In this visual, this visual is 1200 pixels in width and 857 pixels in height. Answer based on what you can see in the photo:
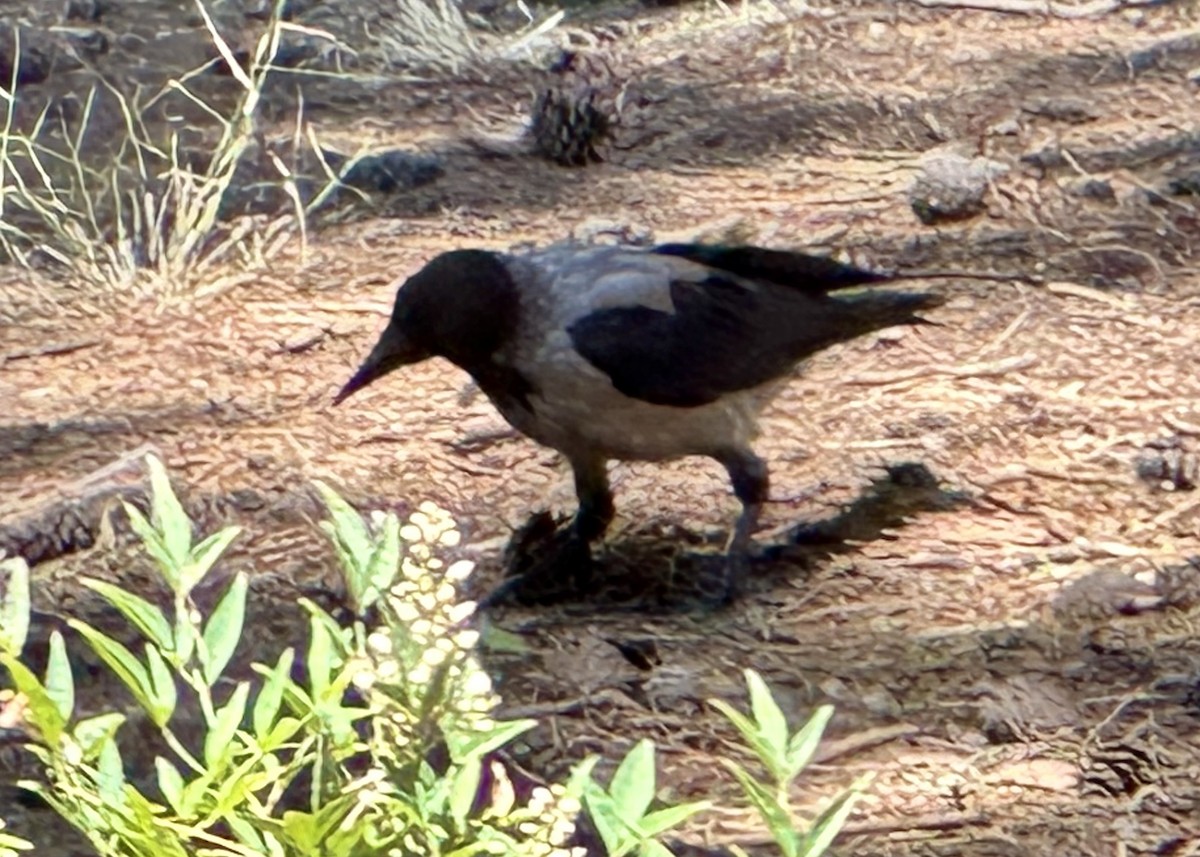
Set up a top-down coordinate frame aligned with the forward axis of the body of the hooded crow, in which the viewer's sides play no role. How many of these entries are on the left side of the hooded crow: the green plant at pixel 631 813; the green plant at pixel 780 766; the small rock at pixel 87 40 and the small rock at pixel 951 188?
2

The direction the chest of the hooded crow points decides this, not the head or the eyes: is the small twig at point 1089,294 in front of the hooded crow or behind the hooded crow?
behind

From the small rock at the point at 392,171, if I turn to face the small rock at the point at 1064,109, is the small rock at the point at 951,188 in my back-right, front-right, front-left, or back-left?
front-right

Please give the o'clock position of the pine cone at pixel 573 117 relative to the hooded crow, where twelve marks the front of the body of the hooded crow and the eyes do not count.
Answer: The pine cone is roughly at 3 o'clock from the hooded crow.

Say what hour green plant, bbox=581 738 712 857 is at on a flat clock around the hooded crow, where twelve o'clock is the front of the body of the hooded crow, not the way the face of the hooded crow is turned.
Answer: The green plant is roughly at 9 o'clock from the hooded crow.

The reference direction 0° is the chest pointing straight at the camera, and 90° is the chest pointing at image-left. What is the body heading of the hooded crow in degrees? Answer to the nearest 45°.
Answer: approximately 90°

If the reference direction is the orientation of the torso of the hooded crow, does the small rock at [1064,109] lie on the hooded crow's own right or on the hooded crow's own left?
on the hooded crow's own right

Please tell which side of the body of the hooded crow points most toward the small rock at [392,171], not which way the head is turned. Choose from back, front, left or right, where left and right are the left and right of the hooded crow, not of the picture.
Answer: right

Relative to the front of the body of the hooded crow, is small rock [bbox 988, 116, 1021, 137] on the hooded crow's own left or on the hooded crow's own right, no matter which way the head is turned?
on the hooded crow's own right

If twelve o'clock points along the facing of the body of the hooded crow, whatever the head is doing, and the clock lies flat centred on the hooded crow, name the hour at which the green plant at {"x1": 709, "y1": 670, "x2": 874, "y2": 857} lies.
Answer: The green plant is roughly at 9 o'clock from the hooded crow.

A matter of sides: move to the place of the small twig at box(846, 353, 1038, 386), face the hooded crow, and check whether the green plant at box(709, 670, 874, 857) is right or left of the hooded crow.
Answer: left

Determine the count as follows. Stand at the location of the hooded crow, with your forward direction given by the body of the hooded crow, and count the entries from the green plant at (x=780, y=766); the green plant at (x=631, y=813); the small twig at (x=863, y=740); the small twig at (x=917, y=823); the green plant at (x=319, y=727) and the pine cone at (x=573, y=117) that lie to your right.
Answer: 1

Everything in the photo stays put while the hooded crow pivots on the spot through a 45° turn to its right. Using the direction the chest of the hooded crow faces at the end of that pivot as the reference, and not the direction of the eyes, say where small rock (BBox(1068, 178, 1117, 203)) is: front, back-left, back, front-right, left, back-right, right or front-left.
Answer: right

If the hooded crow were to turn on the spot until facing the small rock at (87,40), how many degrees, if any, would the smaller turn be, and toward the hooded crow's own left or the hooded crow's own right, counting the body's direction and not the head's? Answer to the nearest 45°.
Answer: approximately 45° to the hooded crow's own right

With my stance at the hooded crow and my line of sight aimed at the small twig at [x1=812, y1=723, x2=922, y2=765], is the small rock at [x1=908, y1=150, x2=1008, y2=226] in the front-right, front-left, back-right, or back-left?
back-left

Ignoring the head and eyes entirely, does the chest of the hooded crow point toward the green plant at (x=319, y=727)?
no

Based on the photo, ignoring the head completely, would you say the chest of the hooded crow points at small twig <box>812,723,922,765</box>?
no
